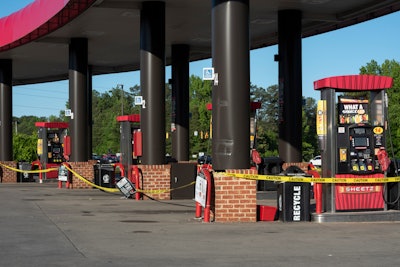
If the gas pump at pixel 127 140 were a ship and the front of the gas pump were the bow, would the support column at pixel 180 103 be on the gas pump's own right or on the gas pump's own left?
on the gas pump's own left

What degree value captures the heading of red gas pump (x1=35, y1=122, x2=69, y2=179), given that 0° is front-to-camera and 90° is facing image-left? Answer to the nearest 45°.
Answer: approximately 315°

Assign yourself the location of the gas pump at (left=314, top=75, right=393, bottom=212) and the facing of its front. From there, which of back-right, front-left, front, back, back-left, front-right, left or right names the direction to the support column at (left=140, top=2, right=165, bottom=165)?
back

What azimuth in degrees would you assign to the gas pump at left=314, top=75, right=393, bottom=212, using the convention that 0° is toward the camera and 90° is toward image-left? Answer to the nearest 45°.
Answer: approximately 315°

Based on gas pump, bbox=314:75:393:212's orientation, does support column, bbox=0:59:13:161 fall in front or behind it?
behind
